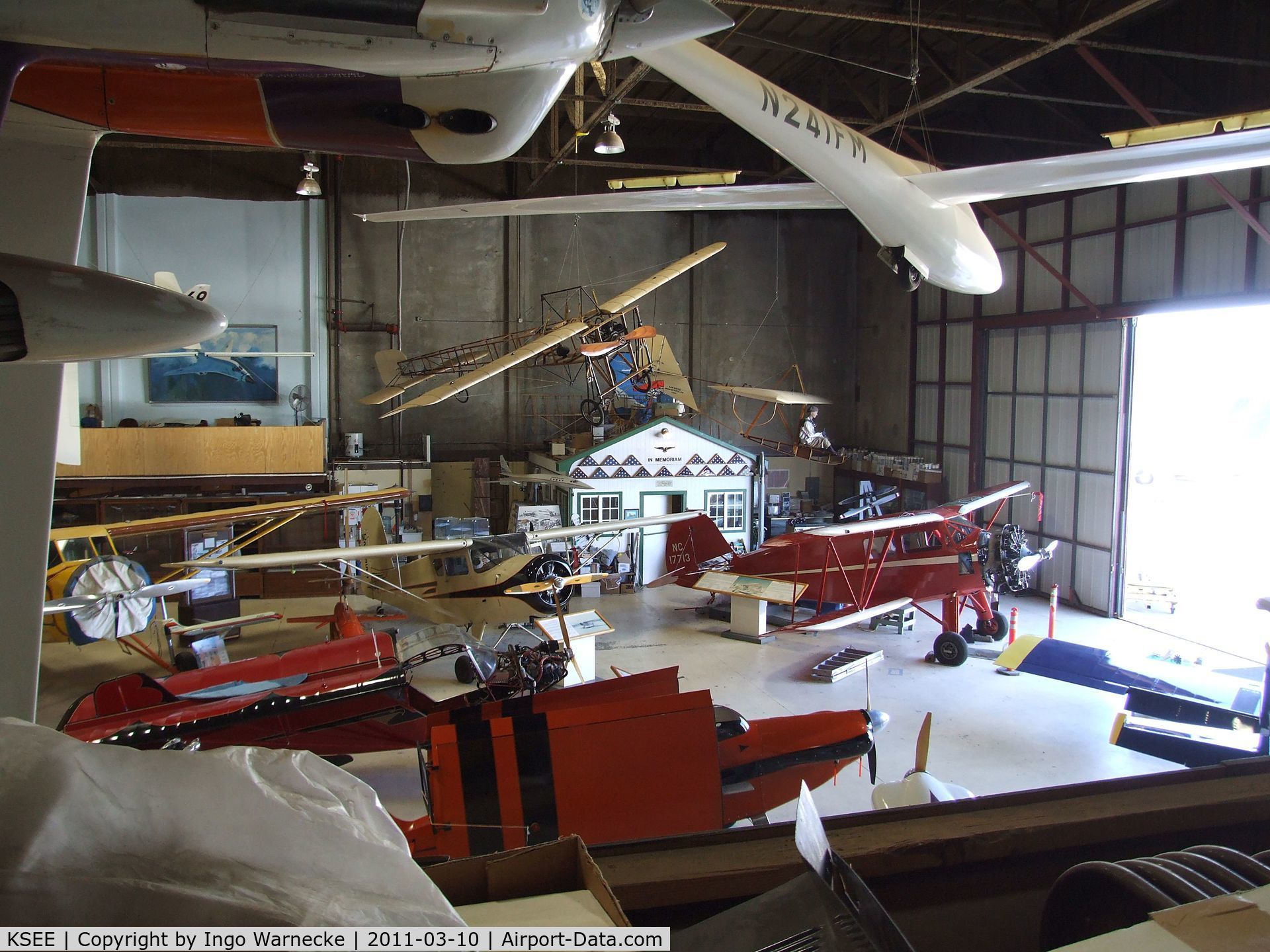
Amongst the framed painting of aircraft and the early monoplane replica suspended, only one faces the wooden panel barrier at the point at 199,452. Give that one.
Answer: the framed painting of aircraft

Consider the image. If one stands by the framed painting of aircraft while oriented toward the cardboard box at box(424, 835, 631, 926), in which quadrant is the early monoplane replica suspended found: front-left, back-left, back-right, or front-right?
front-left

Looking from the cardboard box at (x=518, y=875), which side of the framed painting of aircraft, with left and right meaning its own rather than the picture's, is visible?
front

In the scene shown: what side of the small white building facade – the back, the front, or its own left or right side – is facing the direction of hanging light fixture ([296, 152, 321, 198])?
right

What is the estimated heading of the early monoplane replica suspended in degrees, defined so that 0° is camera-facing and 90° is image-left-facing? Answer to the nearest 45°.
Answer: approximately 315°

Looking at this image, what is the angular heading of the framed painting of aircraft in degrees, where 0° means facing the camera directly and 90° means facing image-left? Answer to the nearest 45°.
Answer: approximately 0°

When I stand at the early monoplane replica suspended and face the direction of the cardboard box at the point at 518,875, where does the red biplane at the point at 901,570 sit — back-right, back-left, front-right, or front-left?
front-left

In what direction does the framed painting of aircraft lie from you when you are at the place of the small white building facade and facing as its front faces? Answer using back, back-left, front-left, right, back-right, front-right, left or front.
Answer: right

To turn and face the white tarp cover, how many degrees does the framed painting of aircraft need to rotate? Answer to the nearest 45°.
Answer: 0° — it already faces it

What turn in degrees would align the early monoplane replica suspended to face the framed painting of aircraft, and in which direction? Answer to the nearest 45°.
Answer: approximately 135° to its right

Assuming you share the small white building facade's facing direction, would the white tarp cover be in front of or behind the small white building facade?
in front

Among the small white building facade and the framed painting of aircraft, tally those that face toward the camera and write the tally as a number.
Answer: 2

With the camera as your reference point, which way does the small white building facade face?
facing the viewer
